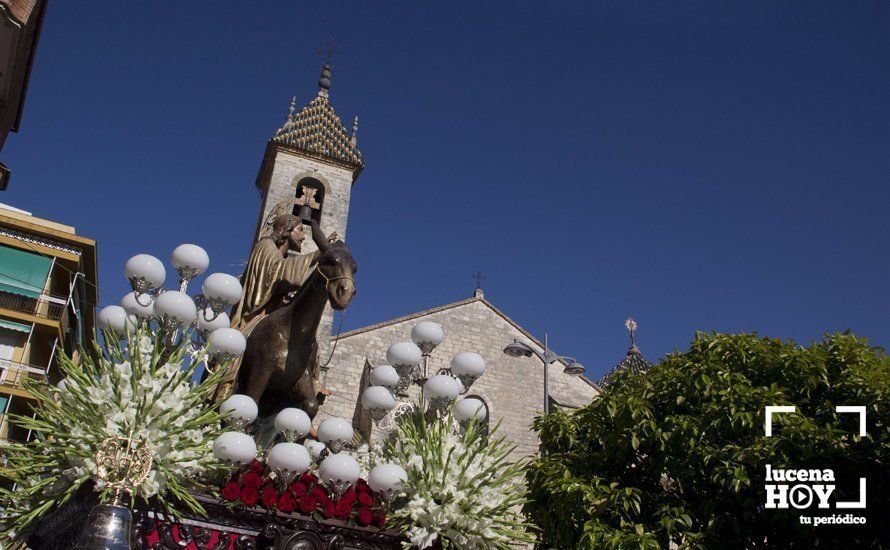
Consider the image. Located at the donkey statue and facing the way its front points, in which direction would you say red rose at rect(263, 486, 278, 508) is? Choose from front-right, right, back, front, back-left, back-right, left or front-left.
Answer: front-right

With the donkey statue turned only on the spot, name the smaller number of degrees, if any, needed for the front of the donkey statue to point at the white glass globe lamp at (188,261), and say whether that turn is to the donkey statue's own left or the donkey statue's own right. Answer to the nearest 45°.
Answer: approximately 135° to the donkey statue's own right

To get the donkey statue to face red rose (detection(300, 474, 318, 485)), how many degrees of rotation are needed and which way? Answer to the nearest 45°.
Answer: approximately 45° to its right

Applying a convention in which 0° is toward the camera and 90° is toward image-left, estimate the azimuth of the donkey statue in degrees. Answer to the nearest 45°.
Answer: approximately 315°

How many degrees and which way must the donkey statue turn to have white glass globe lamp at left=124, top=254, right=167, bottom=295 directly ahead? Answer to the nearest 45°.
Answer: approximately 135° to its right

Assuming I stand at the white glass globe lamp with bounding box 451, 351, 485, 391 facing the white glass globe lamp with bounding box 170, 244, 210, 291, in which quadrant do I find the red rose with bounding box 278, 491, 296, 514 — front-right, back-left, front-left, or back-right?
front-left

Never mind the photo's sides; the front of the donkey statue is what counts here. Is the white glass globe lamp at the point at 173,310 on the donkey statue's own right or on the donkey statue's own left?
on the donkey statue's own right

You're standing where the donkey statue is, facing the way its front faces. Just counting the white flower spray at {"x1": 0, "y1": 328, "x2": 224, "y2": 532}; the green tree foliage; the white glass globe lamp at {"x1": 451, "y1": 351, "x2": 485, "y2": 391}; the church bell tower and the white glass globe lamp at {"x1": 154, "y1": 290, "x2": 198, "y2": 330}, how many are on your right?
2

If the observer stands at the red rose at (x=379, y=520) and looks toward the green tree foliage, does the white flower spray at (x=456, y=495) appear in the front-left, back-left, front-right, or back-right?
front-right

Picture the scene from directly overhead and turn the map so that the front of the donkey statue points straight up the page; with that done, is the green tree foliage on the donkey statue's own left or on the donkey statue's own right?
on the donkey statue's own left

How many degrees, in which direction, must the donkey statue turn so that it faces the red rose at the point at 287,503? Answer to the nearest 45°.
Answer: approximately 45° to its right
